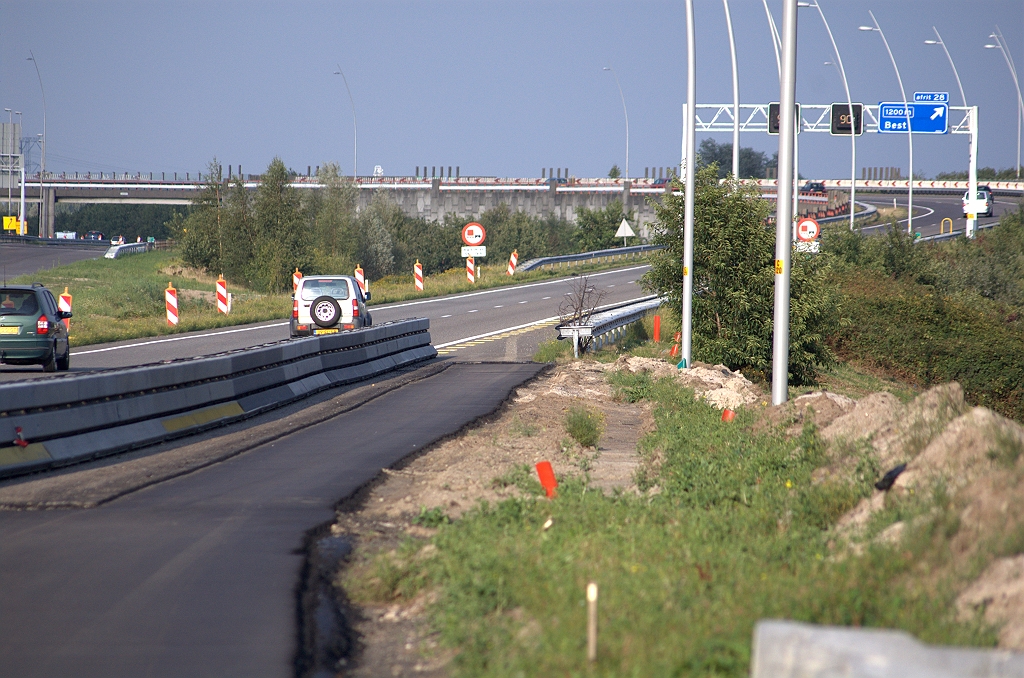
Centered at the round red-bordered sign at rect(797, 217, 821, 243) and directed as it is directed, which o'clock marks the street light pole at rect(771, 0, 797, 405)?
The street light pole is roughly at 12 o'clock from the round red-bordered sign.

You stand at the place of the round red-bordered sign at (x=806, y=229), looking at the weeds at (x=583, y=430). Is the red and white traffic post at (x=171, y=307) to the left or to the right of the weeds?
right

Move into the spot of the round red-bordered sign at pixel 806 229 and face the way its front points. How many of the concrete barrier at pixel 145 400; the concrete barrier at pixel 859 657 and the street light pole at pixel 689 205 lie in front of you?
3

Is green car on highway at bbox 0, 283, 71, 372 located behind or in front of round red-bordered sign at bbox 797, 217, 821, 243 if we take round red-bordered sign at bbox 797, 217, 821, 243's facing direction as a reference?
in front

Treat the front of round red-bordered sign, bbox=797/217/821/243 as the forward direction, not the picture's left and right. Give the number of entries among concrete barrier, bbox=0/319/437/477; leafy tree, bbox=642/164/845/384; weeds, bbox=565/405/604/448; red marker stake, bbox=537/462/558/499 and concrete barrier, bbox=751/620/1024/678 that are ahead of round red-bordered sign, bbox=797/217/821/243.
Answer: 5

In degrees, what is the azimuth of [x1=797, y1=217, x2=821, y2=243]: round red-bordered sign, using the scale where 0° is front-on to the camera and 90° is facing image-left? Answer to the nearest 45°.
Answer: approximately 0°

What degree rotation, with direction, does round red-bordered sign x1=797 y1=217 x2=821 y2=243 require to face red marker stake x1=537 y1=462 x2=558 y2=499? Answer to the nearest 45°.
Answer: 0° — it already faces it

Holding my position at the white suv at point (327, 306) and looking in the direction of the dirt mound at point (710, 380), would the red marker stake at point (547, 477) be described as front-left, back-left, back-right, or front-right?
front-right

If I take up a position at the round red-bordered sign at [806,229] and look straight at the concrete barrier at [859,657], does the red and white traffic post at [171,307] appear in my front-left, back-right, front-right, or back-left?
front-right

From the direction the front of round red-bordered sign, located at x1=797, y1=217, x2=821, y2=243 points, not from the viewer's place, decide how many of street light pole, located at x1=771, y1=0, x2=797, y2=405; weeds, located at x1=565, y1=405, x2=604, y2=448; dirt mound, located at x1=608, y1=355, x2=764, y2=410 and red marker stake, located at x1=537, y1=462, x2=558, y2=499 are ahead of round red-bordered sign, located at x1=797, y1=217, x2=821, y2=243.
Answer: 4

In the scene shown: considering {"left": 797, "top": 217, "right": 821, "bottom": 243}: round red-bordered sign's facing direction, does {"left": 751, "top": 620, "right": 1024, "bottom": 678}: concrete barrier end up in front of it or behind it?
in front

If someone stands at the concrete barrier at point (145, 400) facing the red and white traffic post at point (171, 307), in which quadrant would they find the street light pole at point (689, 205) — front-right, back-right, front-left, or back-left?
front-right

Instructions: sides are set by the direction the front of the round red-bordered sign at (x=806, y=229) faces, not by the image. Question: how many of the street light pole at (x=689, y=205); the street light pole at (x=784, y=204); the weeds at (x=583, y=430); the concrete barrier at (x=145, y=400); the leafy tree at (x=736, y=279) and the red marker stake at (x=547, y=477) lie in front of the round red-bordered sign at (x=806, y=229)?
6

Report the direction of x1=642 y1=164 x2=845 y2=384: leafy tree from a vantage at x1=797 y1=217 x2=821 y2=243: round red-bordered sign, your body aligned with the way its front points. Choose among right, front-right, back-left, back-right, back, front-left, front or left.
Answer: front

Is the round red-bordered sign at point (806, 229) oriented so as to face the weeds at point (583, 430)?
yes

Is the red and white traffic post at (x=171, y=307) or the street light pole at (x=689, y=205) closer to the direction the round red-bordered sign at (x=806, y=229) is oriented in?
the street light pole

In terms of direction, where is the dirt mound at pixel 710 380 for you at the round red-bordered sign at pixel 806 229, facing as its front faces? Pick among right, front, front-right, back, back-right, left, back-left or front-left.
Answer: front

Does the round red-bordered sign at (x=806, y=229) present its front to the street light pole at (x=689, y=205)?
yes
